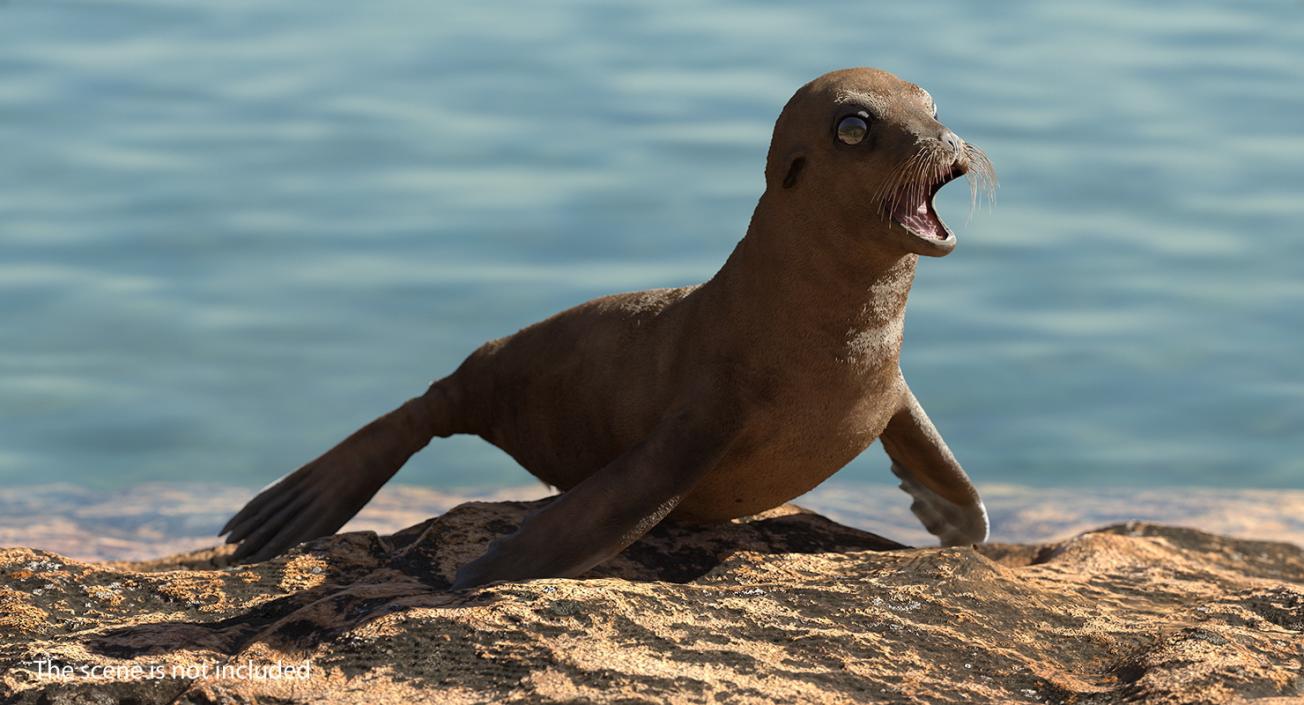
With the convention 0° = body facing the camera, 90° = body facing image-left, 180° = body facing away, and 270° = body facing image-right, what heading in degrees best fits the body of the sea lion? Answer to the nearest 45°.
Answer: approximately 315°
